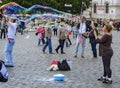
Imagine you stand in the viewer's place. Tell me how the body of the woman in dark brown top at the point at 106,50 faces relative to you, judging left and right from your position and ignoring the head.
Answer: facing to the left of the viewer

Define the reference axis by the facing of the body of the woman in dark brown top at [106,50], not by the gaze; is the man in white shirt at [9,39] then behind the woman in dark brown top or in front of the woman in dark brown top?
in front

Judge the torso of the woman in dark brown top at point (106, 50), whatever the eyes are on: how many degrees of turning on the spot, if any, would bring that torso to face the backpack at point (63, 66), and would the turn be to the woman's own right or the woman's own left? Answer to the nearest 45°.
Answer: approximately 45° to the woman's own right

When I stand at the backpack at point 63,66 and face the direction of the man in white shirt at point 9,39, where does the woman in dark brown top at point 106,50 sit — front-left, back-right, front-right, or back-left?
back-left
